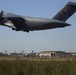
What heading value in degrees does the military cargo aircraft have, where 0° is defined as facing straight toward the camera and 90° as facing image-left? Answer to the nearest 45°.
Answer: approximately 90°
